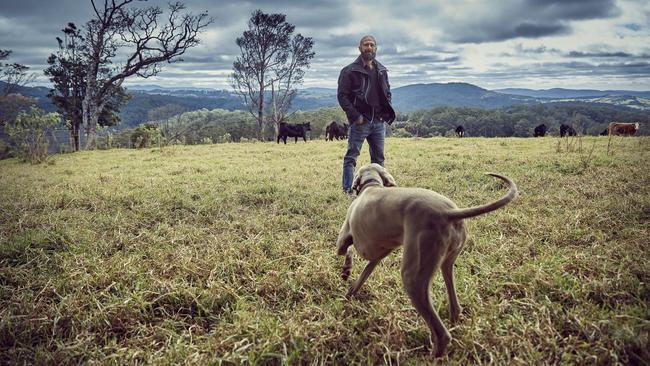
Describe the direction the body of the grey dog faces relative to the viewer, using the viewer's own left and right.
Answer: facing away from the viewer and to the left of the viewer

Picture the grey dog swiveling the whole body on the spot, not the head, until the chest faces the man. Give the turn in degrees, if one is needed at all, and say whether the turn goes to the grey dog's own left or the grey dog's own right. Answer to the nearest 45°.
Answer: approximately 45° to the grey dog's own right

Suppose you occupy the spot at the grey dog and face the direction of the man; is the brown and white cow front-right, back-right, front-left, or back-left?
front-right

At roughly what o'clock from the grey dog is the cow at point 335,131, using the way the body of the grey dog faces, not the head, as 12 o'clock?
The cow is roughly at 1 o'clock from the grey dog.

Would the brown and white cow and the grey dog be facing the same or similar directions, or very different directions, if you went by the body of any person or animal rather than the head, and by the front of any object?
very different directions

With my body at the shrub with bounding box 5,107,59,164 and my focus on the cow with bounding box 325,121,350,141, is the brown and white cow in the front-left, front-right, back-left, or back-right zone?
front-right

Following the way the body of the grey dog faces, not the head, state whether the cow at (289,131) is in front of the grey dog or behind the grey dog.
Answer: in front
